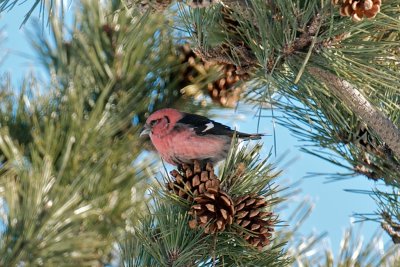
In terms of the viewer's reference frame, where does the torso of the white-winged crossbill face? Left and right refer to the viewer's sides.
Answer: facing to the left of the viewer

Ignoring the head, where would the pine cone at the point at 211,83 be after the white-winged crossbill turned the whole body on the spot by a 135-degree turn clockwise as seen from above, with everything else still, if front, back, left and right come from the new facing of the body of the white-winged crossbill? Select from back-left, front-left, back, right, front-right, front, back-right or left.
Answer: front-left
